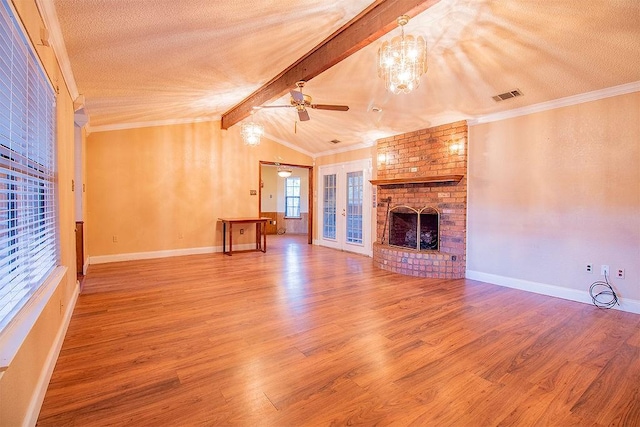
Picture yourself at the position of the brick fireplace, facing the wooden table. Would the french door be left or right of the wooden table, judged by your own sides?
right

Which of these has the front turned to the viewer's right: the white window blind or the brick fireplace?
the white window blind

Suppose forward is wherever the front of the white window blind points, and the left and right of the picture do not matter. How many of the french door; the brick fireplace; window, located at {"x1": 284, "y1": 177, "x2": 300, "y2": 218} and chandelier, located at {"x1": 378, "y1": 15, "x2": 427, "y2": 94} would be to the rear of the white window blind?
0

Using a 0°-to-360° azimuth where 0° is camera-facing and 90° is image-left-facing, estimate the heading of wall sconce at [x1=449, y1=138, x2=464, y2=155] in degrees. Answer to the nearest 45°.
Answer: approximately 45°

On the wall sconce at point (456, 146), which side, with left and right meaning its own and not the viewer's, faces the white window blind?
front

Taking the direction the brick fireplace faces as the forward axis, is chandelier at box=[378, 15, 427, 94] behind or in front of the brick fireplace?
in front

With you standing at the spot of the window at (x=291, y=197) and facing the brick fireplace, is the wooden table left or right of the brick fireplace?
right

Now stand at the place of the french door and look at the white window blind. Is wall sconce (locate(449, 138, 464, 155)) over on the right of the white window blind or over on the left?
left

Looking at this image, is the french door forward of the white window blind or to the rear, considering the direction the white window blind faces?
forward

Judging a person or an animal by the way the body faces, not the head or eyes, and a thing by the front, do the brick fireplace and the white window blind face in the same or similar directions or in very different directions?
very different directions

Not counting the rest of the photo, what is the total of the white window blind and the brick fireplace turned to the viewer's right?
1

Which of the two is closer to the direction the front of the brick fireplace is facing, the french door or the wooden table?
the wooden table

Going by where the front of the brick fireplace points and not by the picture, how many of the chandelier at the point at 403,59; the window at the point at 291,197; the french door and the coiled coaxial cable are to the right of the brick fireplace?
2

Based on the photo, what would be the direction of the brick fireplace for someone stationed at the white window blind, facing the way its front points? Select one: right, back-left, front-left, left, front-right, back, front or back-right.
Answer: front

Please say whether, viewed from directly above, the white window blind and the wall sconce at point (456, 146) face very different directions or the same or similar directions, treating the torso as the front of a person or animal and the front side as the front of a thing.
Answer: very different directions

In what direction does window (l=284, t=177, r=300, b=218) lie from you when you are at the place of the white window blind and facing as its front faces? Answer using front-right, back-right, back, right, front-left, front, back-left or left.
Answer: front-left

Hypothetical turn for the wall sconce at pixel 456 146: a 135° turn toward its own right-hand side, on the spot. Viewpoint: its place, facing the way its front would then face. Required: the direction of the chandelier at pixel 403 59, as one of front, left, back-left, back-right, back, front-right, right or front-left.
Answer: back

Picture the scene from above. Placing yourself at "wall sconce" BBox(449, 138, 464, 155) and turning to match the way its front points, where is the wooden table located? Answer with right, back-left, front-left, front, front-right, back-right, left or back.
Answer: front-right

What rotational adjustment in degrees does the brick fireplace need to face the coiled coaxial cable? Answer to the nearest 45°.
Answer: approximately 90° to its left

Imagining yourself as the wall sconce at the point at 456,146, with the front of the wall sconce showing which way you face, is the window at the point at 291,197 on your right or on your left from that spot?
on your right

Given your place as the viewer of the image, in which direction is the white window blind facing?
facing to the right of the viewer
